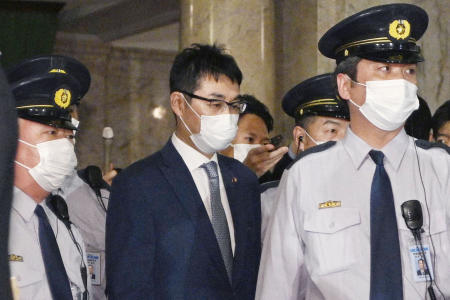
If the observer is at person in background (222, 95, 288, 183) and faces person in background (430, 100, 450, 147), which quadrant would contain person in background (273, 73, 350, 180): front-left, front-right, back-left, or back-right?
front-right

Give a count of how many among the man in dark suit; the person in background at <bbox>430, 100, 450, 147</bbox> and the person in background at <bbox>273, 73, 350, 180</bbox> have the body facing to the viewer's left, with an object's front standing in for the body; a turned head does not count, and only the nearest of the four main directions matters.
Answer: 0

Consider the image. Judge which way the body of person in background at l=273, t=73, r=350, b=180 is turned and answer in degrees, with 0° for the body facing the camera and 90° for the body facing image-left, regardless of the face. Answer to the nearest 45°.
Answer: approximately 315°

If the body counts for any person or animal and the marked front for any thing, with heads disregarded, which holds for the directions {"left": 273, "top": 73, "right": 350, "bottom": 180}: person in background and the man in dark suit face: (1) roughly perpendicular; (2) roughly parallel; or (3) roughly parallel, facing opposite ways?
roughly parallel

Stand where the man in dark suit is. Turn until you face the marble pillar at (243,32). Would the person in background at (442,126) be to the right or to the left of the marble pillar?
right

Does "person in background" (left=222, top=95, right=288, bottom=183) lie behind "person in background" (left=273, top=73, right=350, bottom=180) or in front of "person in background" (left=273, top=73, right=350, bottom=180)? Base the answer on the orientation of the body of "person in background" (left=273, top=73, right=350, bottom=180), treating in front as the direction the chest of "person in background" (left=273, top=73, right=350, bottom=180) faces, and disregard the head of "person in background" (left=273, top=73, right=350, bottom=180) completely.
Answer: behind

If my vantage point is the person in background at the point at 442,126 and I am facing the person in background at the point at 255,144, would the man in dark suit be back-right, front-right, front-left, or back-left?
front-left

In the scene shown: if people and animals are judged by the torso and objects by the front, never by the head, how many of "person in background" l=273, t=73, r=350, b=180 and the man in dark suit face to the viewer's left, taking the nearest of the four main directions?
0

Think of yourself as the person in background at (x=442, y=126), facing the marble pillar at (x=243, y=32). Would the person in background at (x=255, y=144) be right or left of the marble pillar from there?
left

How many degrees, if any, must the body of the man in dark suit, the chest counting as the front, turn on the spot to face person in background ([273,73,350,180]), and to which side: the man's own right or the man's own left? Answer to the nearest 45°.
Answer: approximately 90° to the man's own left

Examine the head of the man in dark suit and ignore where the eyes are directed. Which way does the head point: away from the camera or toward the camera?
toward the camera

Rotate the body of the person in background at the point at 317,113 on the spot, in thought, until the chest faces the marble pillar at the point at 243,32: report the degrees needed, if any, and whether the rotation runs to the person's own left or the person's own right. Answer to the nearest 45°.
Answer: approximately 135° to the person's own left

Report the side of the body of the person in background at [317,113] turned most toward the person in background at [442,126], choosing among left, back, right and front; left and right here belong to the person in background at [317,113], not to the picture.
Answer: left

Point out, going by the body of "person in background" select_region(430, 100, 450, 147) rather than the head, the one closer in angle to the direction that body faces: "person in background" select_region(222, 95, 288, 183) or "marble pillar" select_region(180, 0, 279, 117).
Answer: the person in background

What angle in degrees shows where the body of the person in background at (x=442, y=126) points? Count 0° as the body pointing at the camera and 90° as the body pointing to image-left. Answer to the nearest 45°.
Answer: approximately 0°

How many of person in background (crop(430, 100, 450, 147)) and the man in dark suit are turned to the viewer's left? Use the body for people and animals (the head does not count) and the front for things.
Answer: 0

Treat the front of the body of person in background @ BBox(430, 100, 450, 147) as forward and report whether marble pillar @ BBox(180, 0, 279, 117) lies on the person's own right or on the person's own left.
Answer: on the person's own right
